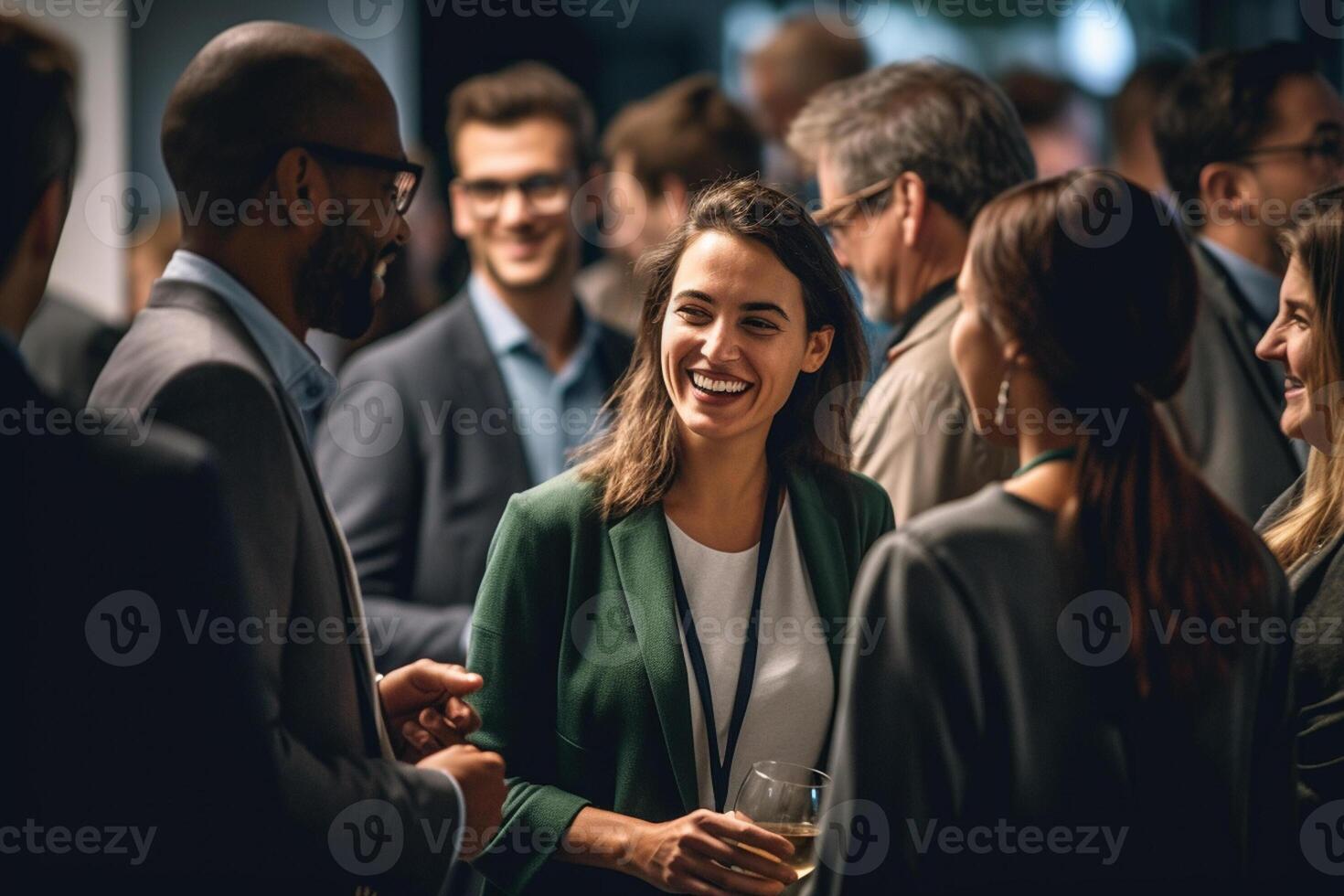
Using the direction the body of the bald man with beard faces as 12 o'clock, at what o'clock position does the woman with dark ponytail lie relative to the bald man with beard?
The woman with dark ponytail is roughly at 1 o'clock from the bald man with beard.

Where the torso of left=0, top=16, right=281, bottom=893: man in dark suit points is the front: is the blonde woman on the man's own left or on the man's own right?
on the man's own right

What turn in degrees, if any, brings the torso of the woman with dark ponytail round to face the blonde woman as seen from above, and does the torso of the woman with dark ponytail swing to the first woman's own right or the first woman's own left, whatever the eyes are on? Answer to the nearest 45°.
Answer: approximately 90° to the first woman's own right

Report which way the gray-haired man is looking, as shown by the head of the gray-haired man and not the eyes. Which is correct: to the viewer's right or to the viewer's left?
to the viewer's left

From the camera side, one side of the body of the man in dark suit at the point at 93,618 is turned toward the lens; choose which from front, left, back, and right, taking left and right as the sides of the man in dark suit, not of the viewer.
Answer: back

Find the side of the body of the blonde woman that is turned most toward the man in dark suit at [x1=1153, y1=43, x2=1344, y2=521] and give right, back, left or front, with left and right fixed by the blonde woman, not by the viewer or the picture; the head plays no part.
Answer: right

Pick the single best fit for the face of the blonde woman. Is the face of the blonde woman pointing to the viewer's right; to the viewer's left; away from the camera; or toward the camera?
to the viewer's left

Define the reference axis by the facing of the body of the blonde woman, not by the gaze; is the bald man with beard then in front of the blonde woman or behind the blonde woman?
in front

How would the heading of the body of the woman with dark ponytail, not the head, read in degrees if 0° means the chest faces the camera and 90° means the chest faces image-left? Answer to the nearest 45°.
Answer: approximately 135°
